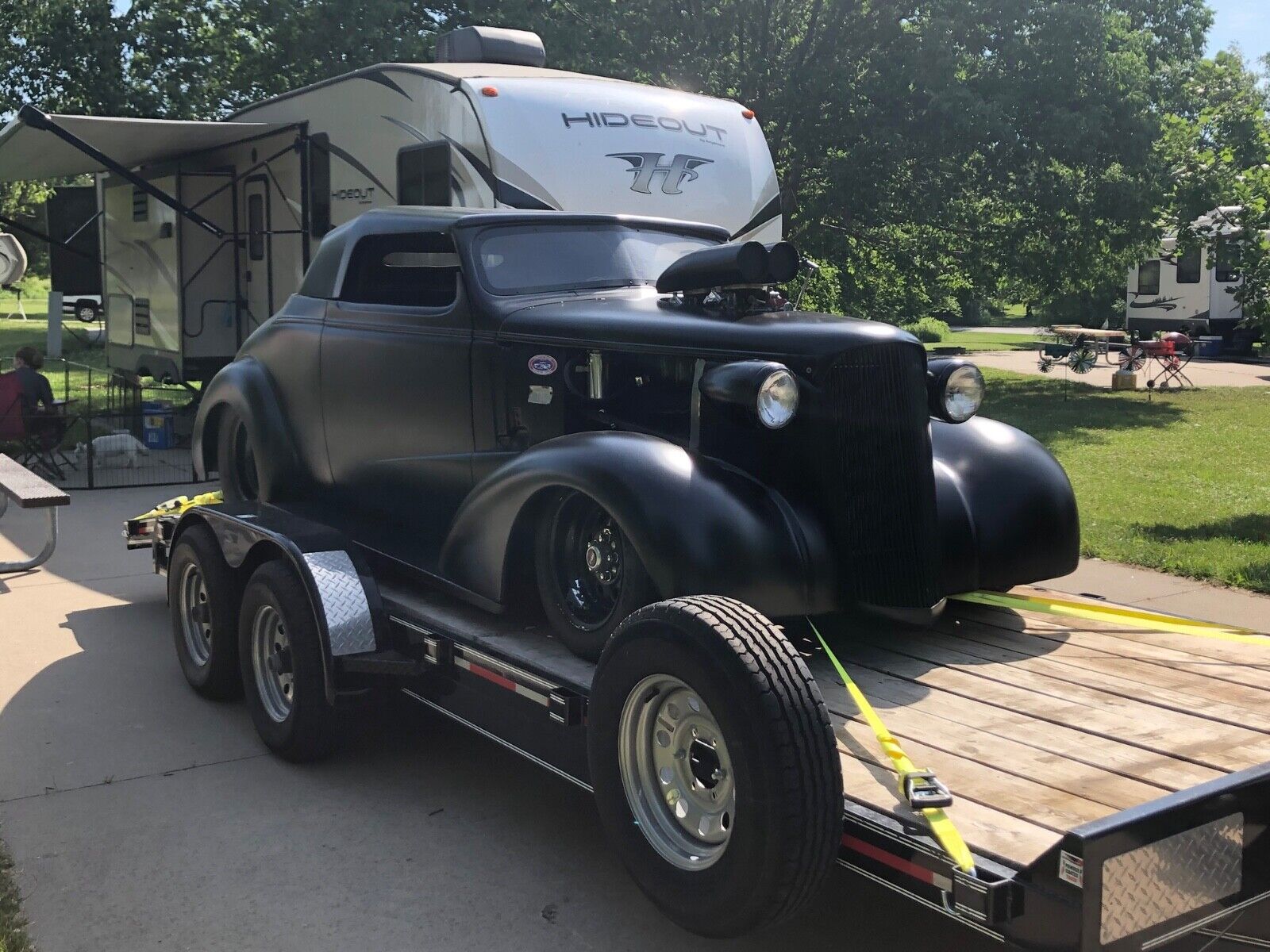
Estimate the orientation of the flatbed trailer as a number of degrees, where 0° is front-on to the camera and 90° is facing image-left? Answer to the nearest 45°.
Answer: approximately 315°

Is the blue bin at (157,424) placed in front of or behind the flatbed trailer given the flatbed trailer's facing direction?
behind

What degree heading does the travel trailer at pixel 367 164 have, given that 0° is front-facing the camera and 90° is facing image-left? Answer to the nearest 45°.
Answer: approximately 315°

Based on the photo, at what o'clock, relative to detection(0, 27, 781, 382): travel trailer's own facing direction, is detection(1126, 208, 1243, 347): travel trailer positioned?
detection(1126, 208, 1243, 347): travel trailer is roughly at 9 o'clock from detection(0, 27, 781, 382): travel trailer.

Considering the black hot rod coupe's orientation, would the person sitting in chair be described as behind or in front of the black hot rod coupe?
behind

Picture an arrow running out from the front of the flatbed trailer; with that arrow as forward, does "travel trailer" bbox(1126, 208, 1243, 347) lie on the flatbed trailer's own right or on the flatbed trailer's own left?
on the flatbed trailer's own left

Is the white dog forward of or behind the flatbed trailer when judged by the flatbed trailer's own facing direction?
behind

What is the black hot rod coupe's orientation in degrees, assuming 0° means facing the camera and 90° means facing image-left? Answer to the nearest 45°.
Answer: approximately 315°

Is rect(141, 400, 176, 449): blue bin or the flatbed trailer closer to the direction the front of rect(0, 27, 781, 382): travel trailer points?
the flatbed trailer

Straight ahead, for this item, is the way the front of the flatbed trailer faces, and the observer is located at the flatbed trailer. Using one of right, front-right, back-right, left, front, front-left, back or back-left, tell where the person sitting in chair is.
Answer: back
